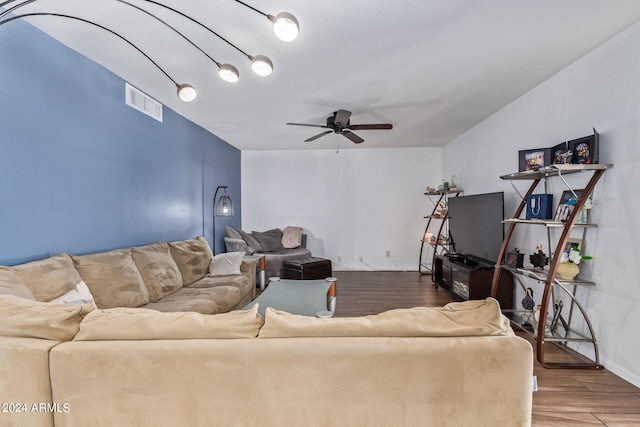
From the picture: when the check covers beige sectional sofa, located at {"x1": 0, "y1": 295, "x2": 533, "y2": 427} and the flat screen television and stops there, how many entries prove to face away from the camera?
1

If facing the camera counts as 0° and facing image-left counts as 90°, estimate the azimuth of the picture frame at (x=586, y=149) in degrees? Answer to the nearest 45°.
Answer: approximately 45°

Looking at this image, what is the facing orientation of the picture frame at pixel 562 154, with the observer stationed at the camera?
facing the viewer and to the left of the viewer

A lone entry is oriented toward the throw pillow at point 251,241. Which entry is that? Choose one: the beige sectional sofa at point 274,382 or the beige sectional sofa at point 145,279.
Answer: the beige sectional sofa at point 274,382

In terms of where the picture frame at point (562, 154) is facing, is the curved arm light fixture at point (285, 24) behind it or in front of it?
in front

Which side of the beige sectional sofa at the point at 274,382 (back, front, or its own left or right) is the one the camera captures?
back

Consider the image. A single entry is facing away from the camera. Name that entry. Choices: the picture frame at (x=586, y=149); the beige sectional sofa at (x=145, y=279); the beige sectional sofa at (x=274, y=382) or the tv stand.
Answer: the beige sectional sofa at (x=274, y=382)

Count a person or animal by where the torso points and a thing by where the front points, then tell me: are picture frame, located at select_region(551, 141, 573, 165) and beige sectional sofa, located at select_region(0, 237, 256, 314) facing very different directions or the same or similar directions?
very different directions

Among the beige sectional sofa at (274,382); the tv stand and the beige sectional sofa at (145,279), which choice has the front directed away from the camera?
the beige sectional sofa at (274,382)

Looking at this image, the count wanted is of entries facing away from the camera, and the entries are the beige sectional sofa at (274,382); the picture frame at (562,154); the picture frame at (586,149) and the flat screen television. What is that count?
1

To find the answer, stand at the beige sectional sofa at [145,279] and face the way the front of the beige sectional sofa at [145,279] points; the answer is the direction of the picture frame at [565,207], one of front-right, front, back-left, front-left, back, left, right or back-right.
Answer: front

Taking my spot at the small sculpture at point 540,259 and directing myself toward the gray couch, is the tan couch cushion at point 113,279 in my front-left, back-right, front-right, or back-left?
front-left

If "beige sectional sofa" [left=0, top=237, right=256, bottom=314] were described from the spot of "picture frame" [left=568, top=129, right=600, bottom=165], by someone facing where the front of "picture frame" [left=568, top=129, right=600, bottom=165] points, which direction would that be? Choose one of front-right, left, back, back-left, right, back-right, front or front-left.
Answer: front

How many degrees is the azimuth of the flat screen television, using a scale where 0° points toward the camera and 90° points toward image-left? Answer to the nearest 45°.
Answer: approximately 45°

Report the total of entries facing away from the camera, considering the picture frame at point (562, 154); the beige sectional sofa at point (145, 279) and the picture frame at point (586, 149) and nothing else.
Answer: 0

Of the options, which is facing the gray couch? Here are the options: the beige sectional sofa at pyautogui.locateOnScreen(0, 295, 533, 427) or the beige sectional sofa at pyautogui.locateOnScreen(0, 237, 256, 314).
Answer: the beige sectional sofa at pyautogui.locateOnScreen(0, 295, 533, 427)

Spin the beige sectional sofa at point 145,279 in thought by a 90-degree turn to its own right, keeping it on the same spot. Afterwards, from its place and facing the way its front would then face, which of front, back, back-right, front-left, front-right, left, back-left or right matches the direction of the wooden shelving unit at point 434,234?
back-left
